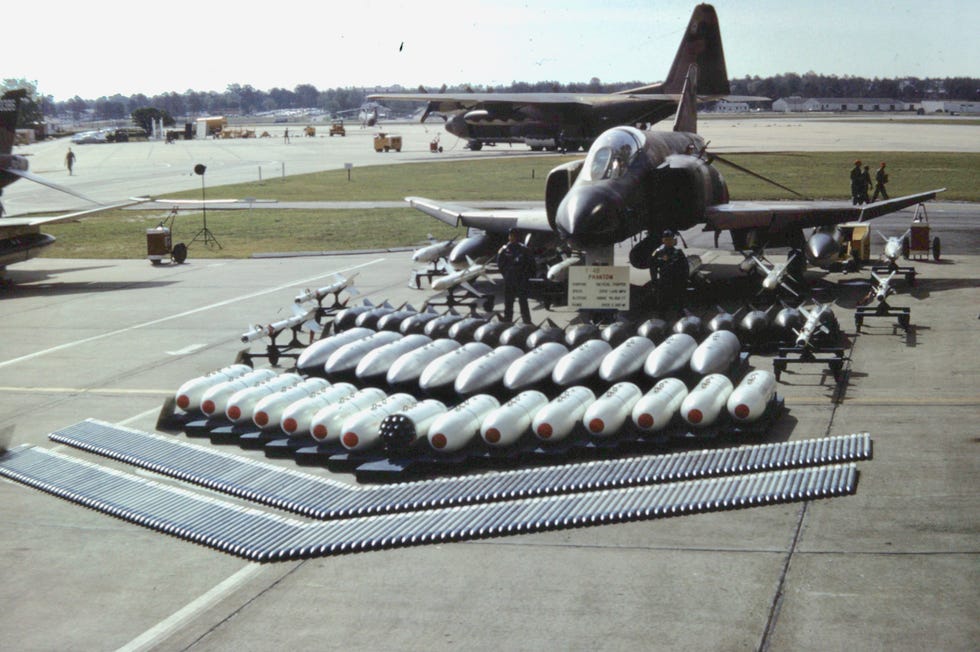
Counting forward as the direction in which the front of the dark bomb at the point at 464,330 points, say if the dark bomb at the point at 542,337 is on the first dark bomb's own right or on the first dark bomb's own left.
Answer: on the first dark bomb's own left

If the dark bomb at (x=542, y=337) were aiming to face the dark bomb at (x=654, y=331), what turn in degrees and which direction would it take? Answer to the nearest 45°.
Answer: approximately 135° to its left

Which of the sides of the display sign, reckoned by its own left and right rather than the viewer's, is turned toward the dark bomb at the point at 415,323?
right

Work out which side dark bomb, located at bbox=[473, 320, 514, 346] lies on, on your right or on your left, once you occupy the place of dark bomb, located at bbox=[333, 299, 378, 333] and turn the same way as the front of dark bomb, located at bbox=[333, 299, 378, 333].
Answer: on your left

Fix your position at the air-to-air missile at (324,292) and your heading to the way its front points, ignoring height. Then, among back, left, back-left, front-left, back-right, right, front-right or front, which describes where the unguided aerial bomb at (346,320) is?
front-left

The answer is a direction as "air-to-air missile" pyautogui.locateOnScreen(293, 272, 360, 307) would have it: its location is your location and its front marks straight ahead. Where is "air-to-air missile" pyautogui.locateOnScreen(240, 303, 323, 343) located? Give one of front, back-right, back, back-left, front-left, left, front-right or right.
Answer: front-left

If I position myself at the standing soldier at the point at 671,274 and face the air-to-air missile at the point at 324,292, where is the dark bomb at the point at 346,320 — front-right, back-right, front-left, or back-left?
front-left

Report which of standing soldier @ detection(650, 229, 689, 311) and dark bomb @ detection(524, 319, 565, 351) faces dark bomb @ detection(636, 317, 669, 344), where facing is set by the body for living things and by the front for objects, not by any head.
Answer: the standing soldier

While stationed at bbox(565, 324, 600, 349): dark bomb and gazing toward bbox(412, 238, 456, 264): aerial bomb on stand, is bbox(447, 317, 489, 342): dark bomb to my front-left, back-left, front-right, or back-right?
front-left

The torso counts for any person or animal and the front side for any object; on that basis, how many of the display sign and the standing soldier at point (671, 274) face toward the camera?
2

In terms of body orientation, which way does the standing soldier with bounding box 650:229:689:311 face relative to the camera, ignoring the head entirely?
toward the camera

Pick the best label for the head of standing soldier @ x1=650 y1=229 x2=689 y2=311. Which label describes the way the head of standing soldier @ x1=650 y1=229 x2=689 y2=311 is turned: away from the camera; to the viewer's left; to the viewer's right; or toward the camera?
toward the camera

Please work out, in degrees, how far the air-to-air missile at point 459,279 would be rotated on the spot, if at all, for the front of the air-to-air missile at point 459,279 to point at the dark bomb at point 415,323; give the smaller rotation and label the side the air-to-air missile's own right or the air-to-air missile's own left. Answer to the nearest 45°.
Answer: approximately 45° to the air-to-air missile's own left

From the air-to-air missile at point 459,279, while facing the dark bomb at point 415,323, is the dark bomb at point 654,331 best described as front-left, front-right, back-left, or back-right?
front-left

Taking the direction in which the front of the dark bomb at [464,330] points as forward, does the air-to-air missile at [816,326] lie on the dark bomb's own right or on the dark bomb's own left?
on the dark bomb's own left

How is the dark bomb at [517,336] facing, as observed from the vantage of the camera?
facing the viewer and to the left of the viewer

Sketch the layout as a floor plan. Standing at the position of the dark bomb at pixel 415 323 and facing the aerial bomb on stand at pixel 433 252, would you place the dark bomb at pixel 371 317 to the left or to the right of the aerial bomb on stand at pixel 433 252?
left

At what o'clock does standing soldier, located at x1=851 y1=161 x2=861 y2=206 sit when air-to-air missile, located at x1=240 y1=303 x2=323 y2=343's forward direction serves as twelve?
The standing soldier is roughly at 6 o'clock from the air-to-air missile.
